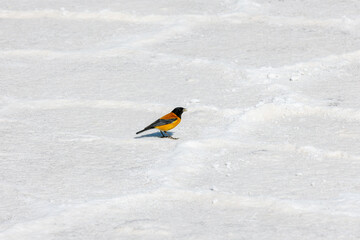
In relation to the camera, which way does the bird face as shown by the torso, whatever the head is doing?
to the viewer's right
